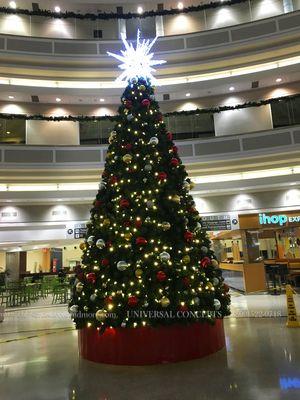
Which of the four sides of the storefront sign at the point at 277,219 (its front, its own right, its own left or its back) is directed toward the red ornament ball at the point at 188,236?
front

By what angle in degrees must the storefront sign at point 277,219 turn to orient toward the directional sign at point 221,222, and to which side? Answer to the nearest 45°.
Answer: approximately 135° to its right

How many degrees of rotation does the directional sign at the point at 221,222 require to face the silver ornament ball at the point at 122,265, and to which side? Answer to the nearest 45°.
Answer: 0° — it already faces it

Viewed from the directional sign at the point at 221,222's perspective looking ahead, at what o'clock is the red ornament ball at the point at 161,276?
The red ornament ball is roughly at 12 o'clock from the directional sign.

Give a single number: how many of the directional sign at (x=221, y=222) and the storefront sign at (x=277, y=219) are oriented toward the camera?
2

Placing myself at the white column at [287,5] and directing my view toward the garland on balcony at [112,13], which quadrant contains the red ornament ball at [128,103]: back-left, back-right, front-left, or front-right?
front-left

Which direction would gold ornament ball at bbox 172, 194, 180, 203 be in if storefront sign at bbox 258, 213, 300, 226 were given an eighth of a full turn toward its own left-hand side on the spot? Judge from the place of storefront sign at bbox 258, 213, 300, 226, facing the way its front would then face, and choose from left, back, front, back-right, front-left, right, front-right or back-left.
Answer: front-right

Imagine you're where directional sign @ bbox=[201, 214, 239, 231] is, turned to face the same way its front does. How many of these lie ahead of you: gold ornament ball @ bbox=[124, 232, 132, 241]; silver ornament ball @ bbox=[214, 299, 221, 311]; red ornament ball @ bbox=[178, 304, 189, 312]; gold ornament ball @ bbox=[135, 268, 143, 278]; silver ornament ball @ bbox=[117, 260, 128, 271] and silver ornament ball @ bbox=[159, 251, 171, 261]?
6

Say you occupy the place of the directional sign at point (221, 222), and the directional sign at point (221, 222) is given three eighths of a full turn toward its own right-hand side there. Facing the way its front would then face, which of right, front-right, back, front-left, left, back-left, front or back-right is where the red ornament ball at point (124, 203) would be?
back-left

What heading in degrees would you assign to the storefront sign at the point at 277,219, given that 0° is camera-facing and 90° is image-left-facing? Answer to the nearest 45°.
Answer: approximately 0°

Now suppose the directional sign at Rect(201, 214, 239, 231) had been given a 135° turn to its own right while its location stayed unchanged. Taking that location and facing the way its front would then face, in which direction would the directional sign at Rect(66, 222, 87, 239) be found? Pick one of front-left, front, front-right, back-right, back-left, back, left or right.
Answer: front-left

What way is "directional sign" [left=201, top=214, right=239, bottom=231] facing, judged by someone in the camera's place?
facing the viewer

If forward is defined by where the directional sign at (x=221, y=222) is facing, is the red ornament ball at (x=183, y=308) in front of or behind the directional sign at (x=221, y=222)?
in front

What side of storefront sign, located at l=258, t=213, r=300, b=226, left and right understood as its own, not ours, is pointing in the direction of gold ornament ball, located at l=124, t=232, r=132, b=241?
front

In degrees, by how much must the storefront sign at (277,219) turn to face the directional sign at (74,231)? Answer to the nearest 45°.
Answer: approximately 90° to its right

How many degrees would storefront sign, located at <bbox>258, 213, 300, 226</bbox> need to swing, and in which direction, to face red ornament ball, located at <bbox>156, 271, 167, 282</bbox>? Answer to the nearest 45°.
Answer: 0° — it already faces it
